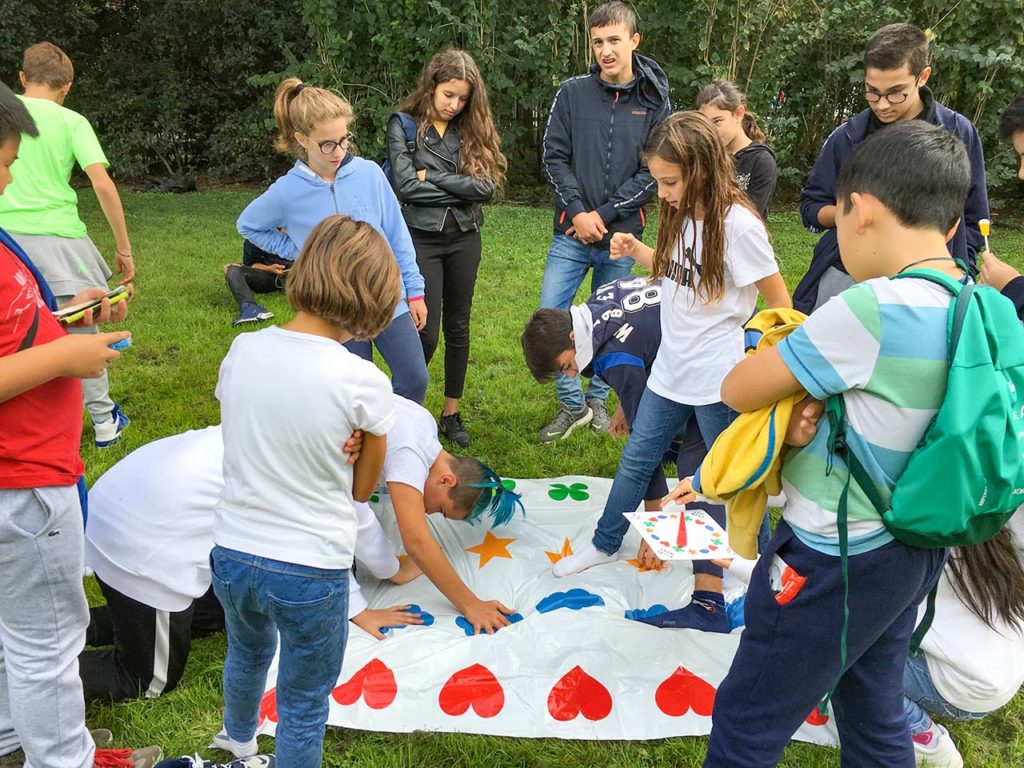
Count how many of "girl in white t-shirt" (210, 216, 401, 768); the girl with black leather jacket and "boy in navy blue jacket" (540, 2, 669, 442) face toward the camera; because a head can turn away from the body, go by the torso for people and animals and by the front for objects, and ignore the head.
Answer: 2

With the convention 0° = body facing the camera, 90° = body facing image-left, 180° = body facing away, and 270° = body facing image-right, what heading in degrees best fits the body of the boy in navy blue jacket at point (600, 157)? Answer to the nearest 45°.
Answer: approximately 0°

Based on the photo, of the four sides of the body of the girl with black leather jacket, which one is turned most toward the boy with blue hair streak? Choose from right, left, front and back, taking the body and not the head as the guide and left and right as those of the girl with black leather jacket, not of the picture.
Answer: front

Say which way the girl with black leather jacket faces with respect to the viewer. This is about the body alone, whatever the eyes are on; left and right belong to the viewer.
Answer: facing the viewer

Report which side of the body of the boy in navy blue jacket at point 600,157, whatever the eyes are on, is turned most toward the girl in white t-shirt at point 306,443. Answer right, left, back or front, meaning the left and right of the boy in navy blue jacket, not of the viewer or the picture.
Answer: front

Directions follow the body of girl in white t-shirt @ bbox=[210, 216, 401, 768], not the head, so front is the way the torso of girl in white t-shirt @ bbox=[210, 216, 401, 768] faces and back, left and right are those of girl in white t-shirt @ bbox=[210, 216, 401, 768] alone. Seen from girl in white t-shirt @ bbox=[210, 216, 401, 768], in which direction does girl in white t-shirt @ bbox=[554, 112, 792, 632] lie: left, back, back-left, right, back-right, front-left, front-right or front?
front

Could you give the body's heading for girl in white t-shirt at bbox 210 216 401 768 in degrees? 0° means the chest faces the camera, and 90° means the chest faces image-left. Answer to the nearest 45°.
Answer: approximately 225°

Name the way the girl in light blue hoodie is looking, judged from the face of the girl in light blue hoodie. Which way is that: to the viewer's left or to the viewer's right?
to the viewer's right

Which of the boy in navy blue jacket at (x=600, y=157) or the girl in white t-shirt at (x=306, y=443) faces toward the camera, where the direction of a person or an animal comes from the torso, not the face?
the boy in navy blue jacket

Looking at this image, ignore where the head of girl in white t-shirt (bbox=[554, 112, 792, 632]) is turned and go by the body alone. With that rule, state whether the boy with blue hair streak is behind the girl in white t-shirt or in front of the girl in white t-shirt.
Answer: in front

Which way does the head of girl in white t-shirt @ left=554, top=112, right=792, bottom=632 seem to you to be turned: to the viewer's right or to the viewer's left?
to the viewer's left

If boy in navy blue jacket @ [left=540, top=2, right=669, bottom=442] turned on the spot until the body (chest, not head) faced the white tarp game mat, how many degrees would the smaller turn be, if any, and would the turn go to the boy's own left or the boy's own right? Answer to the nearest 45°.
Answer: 0° — they already face it

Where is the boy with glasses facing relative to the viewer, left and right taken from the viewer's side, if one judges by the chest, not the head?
facing the viewer and to the left of the viewer

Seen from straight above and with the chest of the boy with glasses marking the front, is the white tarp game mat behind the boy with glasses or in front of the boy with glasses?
in front

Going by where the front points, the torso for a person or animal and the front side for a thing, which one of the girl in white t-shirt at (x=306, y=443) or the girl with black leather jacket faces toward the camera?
the girl with black leather jacket
